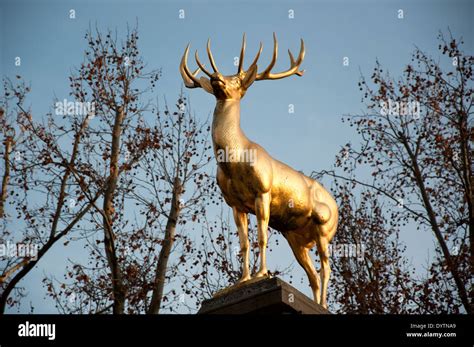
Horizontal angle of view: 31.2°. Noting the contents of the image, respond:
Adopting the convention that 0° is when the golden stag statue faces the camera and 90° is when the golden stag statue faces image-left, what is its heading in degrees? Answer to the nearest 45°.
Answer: approximately 45°
